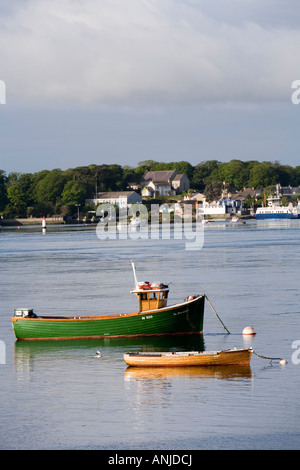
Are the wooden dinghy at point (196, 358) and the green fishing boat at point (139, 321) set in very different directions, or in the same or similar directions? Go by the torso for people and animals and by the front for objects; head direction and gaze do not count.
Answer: same or similar directions

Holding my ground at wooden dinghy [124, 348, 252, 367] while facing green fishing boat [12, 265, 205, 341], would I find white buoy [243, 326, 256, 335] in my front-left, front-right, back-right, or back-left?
front-right

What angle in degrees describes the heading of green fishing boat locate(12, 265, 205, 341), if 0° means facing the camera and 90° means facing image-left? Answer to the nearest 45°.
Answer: approximately 270°

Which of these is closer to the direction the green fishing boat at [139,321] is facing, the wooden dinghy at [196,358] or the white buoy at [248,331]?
the white buoy

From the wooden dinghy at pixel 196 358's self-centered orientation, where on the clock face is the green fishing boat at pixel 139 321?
The green fishing boat is roughly at 8 o'clock from the wooden dinghy.

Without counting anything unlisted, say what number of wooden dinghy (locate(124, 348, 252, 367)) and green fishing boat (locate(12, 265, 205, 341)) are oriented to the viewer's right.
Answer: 2

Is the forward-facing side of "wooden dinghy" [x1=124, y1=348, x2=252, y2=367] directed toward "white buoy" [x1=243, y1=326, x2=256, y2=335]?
no

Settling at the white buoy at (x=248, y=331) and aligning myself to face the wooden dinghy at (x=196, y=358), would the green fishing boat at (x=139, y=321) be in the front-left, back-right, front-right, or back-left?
front-right

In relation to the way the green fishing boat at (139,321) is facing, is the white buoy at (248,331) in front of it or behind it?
in front

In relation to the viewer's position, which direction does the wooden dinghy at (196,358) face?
facing to the right of the viewer

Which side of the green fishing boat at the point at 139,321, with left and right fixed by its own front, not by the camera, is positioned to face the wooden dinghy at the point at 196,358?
right
